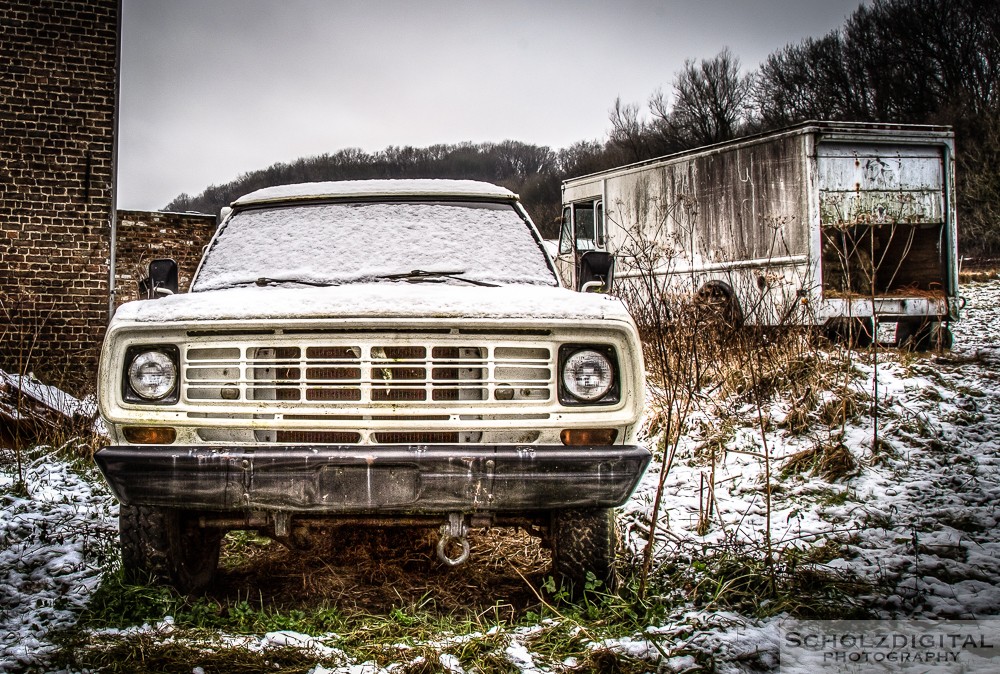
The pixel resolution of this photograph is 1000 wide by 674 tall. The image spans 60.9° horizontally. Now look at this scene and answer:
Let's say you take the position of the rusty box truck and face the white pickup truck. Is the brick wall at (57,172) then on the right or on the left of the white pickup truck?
right

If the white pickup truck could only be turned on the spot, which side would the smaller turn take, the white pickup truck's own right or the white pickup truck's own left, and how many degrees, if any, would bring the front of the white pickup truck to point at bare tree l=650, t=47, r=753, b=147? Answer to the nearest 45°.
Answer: approximately 135° to the white pickup truck's own left

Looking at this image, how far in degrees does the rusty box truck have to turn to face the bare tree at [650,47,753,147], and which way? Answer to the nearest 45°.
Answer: approximately 45° to its right

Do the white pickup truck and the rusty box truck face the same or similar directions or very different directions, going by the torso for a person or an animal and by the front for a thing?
very different directions

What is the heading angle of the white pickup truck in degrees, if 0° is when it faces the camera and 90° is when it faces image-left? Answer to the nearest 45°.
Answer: approximately 0°

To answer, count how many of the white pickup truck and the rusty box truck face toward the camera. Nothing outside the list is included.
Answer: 1

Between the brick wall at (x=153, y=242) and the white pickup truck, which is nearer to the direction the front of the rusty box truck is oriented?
the brick wall

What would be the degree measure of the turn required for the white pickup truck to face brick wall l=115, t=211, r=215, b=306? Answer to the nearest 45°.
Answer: approximately 180°

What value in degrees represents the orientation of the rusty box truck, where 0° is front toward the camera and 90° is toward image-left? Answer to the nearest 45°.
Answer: approximately 135°
